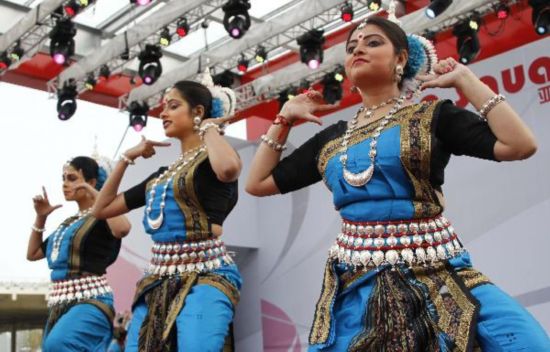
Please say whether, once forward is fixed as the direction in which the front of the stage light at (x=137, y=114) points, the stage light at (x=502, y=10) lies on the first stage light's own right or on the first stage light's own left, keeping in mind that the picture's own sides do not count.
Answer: on the first stage light's own left

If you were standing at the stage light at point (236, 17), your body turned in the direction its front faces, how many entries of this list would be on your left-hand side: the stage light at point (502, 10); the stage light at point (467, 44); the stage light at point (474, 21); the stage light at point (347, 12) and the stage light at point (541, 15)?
5

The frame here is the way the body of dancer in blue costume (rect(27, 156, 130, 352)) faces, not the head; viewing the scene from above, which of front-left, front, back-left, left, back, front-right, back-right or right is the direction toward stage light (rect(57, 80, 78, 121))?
back-right

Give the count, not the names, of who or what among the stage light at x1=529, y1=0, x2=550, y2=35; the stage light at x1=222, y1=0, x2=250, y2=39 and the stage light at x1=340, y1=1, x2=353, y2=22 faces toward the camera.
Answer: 3

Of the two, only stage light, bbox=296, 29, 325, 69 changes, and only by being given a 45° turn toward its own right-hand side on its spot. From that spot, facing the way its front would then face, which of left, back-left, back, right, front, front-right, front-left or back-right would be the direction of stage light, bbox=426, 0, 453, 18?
left

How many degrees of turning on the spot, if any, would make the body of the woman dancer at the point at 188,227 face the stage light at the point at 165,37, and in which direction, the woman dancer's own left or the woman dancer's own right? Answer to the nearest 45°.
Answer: approximately 135° to the woman dancer's own right

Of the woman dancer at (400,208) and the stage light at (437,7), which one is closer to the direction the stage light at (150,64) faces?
the woman dancer

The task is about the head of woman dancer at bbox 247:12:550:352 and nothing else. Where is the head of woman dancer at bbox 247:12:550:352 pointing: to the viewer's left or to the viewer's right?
to the viewer's left
